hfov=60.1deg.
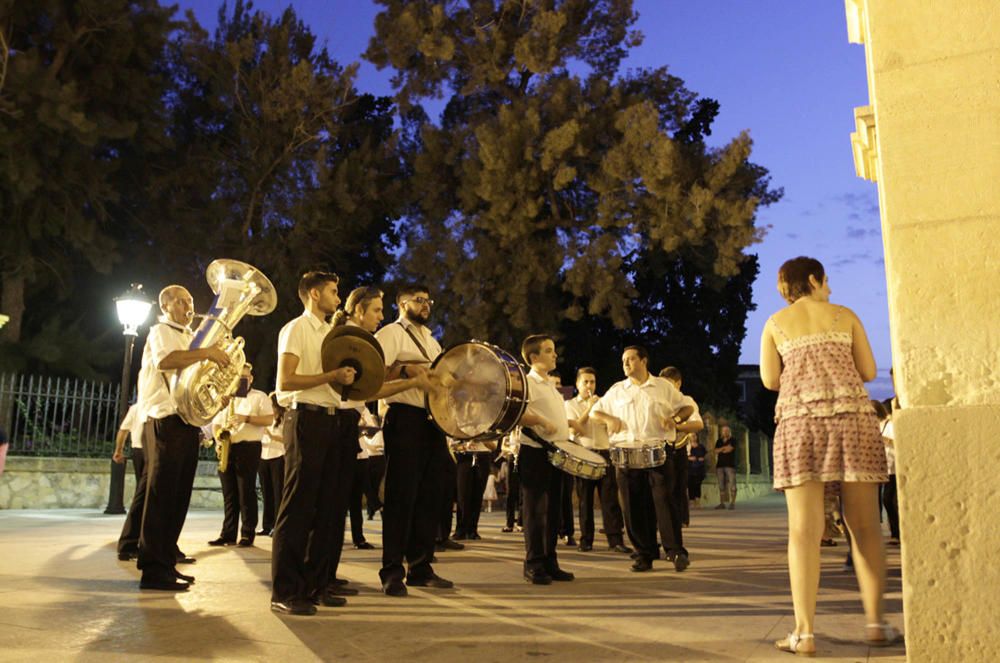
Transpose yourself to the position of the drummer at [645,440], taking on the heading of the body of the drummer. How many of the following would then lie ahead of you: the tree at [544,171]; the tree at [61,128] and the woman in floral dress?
1

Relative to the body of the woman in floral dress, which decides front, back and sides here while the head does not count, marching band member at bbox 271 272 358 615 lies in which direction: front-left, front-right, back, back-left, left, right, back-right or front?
left

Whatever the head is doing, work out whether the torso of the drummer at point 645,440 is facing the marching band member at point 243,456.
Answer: no

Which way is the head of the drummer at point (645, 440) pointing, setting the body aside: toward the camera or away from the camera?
toward the camera

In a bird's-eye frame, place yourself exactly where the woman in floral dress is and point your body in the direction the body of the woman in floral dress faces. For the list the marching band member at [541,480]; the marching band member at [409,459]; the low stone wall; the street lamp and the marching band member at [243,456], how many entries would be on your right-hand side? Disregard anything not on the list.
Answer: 0

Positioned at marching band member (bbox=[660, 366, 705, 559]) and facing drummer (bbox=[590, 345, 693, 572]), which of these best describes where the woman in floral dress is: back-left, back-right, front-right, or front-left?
front-left

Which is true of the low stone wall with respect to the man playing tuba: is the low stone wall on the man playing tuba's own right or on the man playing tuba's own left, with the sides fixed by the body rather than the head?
on the man playing tuba's own left

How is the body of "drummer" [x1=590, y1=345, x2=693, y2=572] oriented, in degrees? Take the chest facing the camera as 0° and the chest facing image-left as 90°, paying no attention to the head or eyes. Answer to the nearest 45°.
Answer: approximately 0°

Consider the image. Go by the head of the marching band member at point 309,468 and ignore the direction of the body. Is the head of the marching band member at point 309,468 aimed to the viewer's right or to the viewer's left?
to the viewer's right

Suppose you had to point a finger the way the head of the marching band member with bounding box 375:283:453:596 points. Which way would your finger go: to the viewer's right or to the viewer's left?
to the viewer's right

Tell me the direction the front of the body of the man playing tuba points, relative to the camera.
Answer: to the viewer's right

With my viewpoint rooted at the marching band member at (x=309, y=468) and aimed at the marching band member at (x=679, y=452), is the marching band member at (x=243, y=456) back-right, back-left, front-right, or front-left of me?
front-left

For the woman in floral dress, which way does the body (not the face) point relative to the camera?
away from the camera

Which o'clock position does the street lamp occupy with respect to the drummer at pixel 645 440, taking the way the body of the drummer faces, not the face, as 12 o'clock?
The street lamp is roughly at 4 o'clock from the drummer.

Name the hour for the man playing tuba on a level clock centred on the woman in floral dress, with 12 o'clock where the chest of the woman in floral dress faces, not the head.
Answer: The man playing tuba is roughly at 9 o'clock from the woman in floral dress.

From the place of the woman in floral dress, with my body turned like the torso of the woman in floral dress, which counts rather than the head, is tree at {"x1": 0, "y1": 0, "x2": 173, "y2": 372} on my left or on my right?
on my left

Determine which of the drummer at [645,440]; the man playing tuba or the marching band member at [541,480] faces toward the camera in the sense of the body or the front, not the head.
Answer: the drummer

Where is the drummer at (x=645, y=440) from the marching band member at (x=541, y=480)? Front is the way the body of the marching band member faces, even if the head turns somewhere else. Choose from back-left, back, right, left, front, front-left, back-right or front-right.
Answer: front-left

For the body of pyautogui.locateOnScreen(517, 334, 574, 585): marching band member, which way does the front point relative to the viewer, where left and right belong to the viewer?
facing to the right of the viewer
